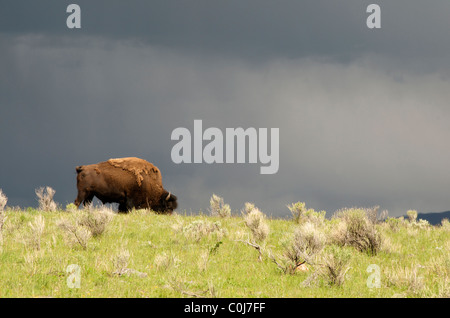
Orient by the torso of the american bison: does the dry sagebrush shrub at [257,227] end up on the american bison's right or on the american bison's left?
on the american bison's right

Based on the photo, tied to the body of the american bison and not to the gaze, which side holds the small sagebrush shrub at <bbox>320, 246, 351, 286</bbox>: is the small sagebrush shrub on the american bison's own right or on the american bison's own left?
on the american bison's own right

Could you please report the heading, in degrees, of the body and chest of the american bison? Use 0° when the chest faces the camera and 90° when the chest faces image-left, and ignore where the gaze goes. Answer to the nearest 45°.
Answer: approximately 270°
